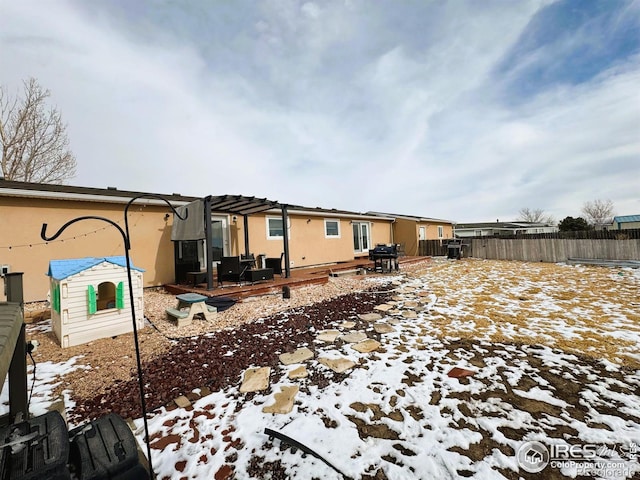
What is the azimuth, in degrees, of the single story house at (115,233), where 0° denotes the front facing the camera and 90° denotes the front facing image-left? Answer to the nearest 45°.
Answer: approximately 135°

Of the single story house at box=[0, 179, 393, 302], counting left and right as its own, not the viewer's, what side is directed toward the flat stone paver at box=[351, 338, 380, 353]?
back

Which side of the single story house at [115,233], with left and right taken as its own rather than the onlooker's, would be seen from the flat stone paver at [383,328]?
back

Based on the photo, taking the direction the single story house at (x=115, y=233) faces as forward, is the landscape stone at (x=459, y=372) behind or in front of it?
behind

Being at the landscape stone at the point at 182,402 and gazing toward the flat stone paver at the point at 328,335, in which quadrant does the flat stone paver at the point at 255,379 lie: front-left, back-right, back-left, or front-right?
front-right

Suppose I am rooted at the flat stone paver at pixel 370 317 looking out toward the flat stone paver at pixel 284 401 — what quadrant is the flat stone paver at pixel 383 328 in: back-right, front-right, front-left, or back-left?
front-left

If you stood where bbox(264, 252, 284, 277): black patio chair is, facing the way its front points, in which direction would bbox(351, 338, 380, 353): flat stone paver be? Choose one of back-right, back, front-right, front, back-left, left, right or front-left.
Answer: left

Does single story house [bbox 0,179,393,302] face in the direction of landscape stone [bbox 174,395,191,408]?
no

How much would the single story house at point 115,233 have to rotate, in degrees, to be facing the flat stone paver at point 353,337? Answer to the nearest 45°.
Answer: approximately 180°

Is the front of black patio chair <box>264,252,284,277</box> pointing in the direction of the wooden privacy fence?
no

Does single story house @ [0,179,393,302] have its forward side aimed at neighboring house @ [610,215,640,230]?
no
